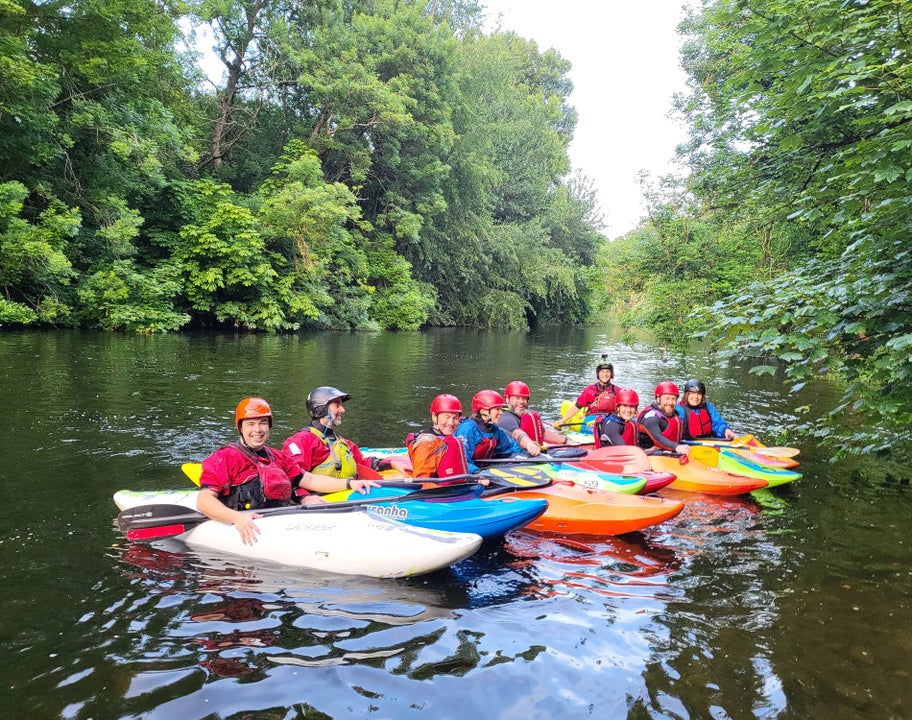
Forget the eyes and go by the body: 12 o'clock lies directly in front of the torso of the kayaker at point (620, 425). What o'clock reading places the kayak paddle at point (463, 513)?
The kayak paddle is roughly at 2 o'clock from the kayaker.

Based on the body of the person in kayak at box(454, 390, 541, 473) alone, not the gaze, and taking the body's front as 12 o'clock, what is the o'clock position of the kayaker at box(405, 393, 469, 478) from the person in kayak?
The kayaker is roughly at 2 o'clock from the person in kayak.

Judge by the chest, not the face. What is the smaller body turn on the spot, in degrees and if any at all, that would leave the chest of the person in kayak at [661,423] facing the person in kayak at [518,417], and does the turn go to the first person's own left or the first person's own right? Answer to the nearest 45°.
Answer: approximately 90° to the first person's own right

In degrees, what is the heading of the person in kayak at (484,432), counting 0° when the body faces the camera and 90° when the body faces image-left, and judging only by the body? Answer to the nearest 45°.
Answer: approximately 315°

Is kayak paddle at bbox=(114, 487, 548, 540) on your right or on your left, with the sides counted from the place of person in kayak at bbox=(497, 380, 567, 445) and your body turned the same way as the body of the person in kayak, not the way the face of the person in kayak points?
on your right

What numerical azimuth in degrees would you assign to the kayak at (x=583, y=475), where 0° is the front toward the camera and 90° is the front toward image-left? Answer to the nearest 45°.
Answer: approximately 315°

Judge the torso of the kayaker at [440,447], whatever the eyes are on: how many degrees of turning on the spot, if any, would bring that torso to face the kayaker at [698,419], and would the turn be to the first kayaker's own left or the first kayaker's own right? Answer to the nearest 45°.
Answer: approximately 90° to the first kayaker's own left

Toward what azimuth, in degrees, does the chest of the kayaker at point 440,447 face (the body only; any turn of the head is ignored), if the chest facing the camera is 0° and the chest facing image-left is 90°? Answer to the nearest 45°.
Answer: approximately 315°
